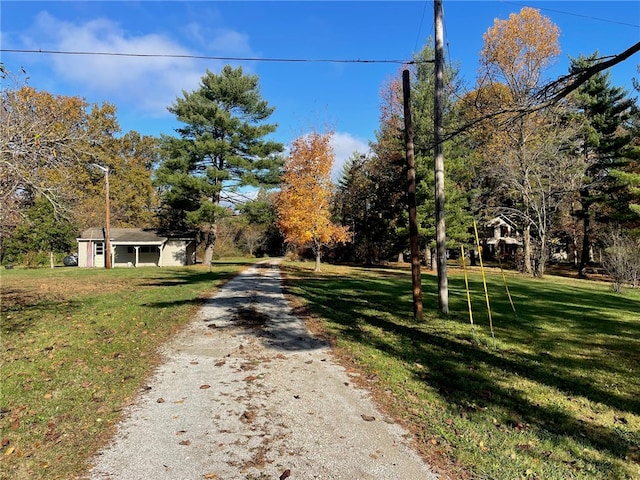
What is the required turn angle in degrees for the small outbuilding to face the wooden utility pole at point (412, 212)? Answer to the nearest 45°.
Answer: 0° — it already faces it

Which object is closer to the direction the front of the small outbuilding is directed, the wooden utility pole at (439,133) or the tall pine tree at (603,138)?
the wooden utility pole

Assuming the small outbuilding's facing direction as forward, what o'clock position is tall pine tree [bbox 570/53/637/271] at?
The tall pine tree is roughly at 10 o'clock from the small outbuilding.

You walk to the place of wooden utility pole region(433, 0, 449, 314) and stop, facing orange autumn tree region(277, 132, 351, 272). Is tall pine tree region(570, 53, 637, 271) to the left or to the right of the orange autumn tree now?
right

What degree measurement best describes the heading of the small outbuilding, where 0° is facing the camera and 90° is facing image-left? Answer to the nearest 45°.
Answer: approximately 0°

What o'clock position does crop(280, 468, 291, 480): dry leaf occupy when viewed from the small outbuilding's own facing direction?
The dry leaf is roughly at 12 o'clock from the small outbuilding.

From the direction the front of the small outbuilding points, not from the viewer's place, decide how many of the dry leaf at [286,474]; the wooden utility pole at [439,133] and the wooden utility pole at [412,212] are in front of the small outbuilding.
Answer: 3

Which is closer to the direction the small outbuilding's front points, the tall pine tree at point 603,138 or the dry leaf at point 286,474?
the dry leaf

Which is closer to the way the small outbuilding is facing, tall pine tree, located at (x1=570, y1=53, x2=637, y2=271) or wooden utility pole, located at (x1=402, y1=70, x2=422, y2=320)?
the wooden utility pole

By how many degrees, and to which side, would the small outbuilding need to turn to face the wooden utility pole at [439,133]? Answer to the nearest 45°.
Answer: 0° — it already faces it
